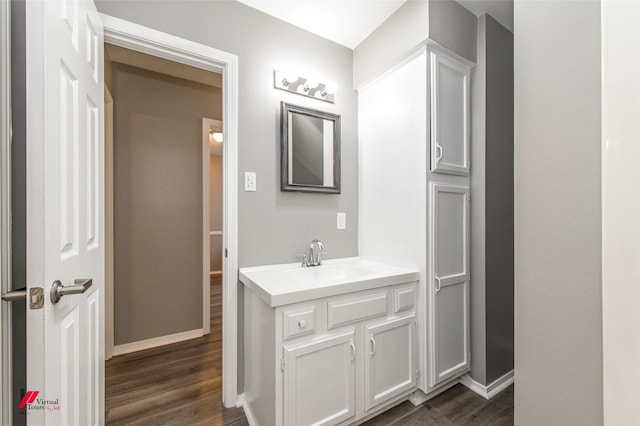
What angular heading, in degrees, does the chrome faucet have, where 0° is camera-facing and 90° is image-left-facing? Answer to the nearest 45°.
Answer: approximately 315°

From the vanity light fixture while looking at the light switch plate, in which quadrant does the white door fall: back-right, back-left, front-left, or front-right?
front-left

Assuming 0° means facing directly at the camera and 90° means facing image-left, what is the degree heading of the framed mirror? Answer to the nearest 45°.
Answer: approximately 315°

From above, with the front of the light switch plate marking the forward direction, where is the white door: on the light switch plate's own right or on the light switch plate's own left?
on the light switch plate's own right

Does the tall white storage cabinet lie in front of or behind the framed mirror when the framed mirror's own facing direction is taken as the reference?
in front

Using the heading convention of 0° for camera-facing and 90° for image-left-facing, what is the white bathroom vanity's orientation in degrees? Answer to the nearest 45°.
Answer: approximately 315°

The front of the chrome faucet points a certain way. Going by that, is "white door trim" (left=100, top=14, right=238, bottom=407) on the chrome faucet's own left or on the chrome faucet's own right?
on the chrome faucet's own right

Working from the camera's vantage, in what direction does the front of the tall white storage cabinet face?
facing the viewer and to the right of the viewer

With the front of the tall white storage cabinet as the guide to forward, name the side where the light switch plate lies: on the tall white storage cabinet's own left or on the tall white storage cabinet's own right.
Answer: on the tall white storage cabinet's own right

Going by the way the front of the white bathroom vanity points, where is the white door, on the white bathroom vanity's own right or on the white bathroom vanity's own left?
on the white bathroom vanity's own right

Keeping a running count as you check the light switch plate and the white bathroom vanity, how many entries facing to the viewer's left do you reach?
0
